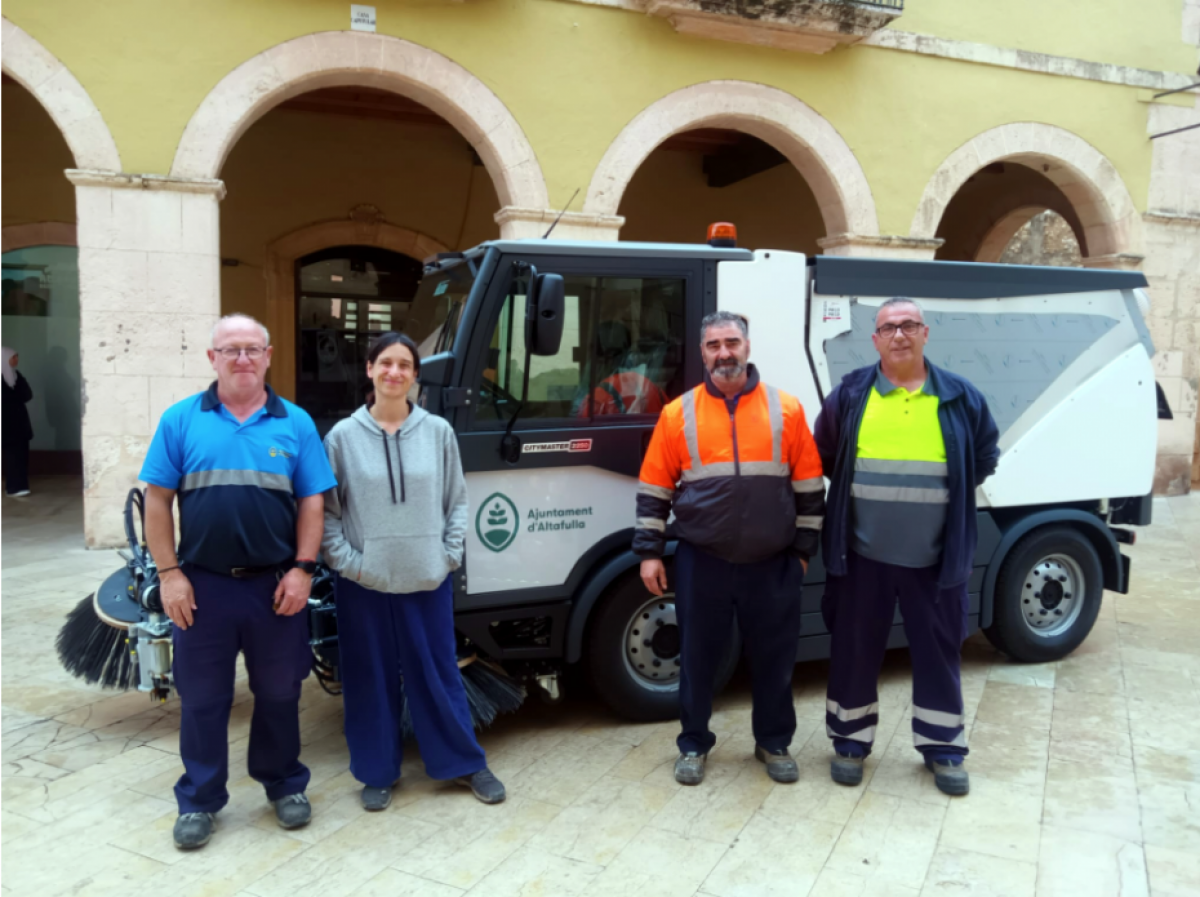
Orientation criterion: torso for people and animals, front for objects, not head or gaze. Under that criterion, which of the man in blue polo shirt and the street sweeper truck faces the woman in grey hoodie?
the street sweeper truck

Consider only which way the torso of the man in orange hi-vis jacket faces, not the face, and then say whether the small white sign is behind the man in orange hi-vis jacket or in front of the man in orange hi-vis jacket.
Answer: behind

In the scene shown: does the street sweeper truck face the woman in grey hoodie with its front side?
yes

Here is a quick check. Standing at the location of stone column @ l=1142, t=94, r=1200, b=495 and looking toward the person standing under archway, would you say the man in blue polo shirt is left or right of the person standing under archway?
left

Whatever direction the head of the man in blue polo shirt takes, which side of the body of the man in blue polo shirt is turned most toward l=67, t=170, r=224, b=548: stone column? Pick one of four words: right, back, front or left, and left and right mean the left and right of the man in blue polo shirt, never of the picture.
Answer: back

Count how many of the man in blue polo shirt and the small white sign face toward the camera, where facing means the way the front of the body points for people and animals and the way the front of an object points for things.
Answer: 2

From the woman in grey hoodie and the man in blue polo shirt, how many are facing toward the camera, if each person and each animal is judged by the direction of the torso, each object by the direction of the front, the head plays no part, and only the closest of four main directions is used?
2

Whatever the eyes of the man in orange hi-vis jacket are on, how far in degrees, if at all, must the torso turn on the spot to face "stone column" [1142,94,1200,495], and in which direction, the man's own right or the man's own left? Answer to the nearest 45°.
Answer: approximately 135° to the man's own left

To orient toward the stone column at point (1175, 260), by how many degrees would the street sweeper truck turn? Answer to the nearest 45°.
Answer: approximately 180°
